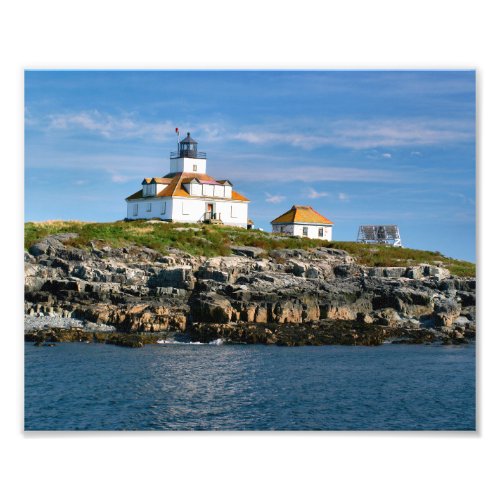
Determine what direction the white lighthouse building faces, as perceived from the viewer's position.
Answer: facing the viewer and to the right of the viewer

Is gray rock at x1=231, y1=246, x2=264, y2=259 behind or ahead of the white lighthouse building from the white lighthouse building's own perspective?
ahead
